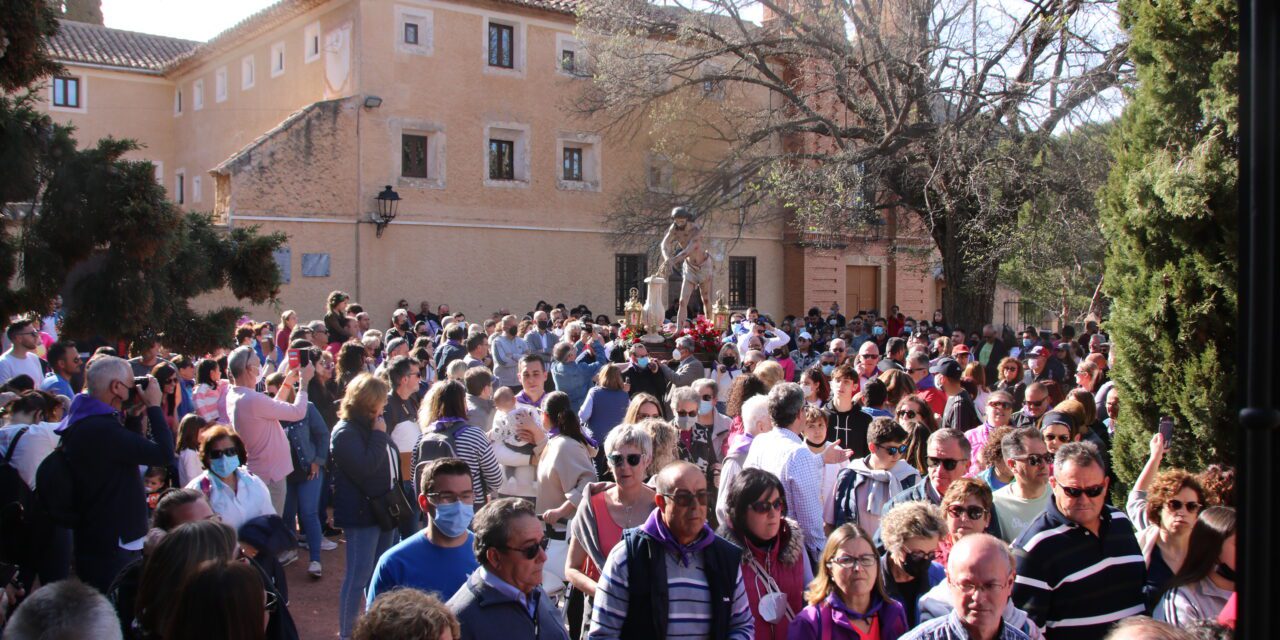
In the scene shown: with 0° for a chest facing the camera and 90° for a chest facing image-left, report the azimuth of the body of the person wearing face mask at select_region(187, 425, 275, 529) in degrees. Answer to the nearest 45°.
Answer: approximately 0°

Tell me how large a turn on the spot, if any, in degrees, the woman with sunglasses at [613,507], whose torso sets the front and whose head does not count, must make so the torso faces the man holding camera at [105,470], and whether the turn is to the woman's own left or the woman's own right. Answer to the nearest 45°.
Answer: approximately 90° to the woman's own right

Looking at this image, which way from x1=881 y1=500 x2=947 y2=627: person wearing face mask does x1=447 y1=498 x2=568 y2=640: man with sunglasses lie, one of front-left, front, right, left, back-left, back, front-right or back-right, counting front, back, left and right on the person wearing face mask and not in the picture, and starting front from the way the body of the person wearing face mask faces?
right

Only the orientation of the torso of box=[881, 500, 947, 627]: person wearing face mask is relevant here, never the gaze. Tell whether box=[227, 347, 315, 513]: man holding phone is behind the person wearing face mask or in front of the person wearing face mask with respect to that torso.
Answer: behind

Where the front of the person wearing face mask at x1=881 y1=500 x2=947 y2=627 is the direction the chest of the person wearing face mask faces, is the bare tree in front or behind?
behind

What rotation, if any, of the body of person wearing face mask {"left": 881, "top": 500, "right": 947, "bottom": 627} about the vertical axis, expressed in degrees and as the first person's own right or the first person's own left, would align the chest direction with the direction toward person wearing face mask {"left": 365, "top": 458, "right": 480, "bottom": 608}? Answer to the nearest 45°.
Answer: approximately 135° to the first person's own right

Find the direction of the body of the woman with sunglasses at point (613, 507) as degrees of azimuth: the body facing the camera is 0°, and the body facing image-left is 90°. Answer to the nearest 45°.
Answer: approximately 0°

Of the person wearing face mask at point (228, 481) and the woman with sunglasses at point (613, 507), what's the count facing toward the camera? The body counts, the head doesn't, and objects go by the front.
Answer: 2
